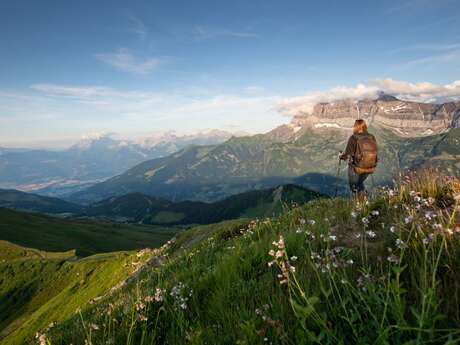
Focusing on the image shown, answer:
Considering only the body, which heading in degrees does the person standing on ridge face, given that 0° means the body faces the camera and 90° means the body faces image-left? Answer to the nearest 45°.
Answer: approximately 135°
